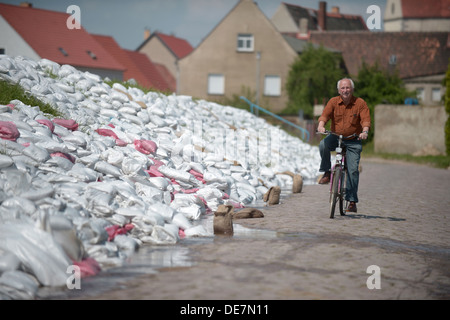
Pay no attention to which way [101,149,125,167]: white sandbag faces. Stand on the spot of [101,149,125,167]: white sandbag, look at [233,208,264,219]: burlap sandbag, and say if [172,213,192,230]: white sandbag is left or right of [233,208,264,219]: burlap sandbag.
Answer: right

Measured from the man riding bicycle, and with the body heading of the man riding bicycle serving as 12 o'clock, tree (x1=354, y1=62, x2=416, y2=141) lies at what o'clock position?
The tree is roughly at 6 o'clock from the man riding bicycle.

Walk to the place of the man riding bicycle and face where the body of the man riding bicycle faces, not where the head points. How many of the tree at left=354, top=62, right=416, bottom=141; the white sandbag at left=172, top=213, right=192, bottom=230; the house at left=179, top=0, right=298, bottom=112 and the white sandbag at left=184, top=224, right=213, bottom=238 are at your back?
2

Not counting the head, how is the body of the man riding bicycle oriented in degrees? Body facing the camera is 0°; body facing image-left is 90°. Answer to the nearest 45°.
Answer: approximately 0°

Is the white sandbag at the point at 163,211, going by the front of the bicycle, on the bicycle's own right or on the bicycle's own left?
on the bicycle's own right

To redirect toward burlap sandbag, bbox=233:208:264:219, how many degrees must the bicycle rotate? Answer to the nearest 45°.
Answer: approximately 90° to its right

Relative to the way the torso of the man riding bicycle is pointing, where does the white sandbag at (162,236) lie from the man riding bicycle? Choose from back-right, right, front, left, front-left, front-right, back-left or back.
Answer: front-right

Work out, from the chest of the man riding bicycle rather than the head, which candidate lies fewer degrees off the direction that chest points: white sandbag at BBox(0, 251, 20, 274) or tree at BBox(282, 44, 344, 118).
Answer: the white sandbag

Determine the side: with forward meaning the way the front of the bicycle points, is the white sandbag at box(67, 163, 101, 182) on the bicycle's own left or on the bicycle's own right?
on the bicycle's own right

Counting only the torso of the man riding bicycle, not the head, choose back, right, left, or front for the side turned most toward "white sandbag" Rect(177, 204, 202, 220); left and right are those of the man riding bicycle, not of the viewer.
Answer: right

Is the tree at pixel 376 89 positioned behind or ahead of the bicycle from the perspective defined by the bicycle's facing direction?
behind

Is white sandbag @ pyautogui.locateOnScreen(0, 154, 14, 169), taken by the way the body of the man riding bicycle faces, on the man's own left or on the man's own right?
on the man's own right

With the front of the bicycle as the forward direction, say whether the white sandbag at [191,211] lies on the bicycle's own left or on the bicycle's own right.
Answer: on the bicycle's own right
